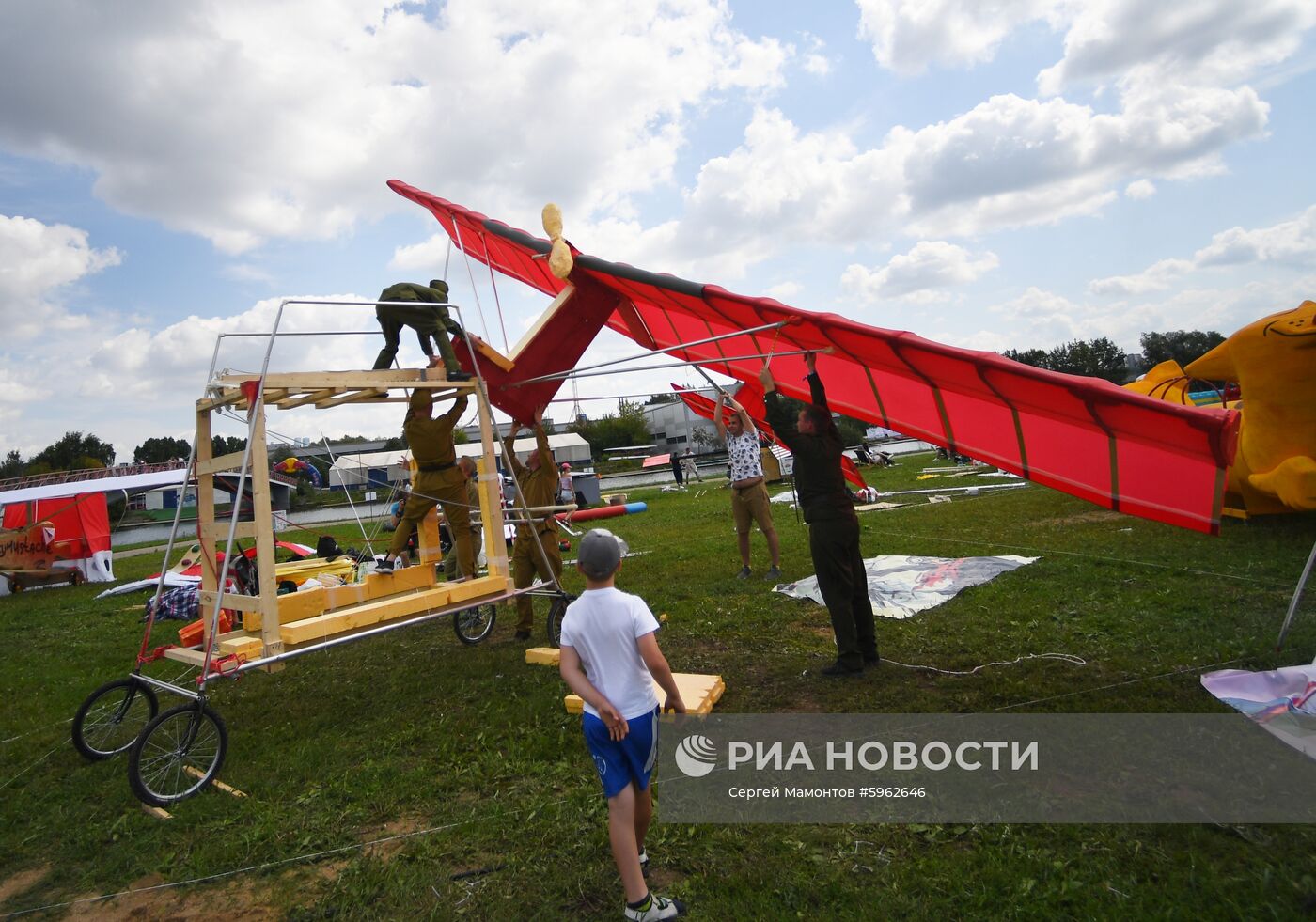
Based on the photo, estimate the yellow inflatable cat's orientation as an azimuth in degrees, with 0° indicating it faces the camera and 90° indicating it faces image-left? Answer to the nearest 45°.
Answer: approximately 0°

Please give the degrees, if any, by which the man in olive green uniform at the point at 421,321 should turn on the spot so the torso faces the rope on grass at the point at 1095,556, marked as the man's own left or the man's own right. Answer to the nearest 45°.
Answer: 0° — they already face it

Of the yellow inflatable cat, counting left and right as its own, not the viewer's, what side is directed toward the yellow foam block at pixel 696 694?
front

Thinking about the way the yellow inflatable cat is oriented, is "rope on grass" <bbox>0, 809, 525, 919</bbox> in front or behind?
in front

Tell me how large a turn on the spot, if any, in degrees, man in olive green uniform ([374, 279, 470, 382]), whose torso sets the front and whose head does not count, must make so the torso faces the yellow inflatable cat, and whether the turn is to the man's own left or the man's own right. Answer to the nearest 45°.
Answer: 0° — they already face it

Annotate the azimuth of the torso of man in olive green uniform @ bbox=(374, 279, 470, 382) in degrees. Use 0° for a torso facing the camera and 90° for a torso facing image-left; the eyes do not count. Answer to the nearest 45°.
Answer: approximately 270°

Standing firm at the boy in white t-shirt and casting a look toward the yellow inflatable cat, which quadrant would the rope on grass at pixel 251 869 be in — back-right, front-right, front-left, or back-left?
back-left

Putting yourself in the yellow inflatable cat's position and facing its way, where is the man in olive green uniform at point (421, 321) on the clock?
The man in olive green uniform is roughly at 1 o'clock from the yellow inflatable cat.

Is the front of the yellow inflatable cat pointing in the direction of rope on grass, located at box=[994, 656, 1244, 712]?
yes

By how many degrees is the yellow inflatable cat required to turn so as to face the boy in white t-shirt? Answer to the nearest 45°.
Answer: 0° — it already faces them

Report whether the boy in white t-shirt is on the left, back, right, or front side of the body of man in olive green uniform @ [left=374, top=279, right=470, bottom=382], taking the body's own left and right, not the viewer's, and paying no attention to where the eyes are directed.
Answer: right

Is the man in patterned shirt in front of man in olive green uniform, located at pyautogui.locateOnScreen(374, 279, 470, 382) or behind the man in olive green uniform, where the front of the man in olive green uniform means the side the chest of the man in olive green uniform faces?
in front
